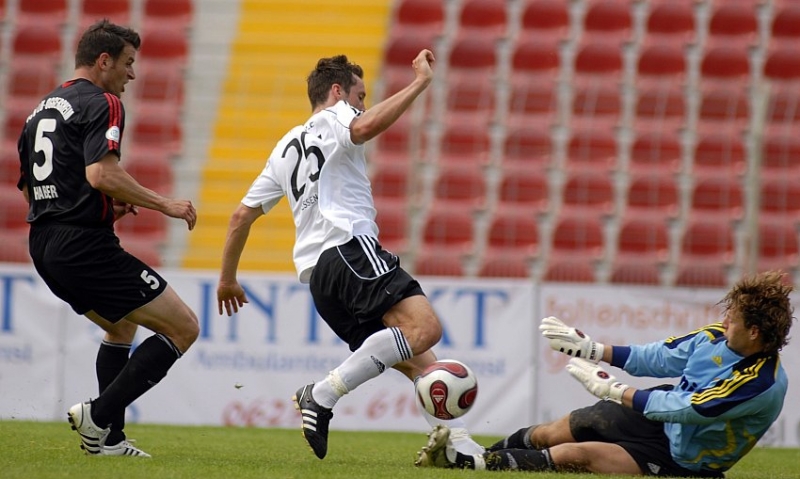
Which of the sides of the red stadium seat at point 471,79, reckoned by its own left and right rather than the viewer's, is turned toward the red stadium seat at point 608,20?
left

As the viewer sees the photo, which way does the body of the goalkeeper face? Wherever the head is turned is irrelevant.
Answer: to the viewer's left

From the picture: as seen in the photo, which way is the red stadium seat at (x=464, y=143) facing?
toward the camera

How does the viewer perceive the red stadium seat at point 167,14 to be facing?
facing the viewer

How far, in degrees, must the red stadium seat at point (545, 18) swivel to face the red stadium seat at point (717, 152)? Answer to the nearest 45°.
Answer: approximately 45° to its left

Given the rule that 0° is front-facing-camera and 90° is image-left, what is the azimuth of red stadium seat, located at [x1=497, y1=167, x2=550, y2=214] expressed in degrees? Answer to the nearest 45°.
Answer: approximately 0°

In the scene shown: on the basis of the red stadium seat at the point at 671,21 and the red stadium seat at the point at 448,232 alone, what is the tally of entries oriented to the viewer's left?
0

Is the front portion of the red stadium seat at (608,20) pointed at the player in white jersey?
yes

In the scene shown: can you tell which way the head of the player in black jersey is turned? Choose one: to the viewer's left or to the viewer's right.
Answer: to the viewer's right

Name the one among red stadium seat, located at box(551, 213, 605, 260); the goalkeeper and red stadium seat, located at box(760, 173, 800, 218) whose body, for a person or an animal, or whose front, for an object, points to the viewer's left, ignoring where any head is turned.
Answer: the goalkeeper

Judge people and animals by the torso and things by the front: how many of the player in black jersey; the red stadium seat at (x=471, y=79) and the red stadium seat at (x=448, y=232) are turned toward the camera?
2

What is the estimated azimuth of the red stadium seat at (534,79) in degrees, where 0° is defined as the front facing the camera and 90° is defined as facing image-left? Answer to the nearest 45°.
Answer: approximately 0°

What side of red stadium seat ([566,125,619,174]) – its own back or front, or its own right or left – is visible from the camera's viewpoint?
front

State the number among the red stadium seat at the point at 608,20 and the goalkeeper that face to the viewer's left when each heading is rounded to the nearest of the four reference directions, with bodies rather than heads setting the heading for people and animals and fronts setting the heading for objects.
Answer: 1

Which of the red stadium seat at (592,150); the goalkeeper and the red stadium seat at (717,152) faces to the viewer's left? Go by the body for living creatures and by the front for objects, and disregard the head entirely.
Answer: the goalkeeper

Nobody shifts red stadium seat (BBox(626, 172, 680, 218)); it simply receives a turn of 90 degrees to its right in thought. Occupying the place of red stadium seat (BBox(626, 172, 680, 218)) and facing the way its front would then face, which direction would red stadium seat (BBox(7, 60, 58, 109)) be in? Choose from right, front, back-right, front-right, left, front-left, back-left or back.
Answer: front

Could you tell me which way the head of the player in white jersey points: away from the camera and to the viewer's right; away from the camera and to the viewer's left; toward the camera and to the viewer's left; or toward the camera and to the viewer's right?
away from the camera and to the viewer's right
